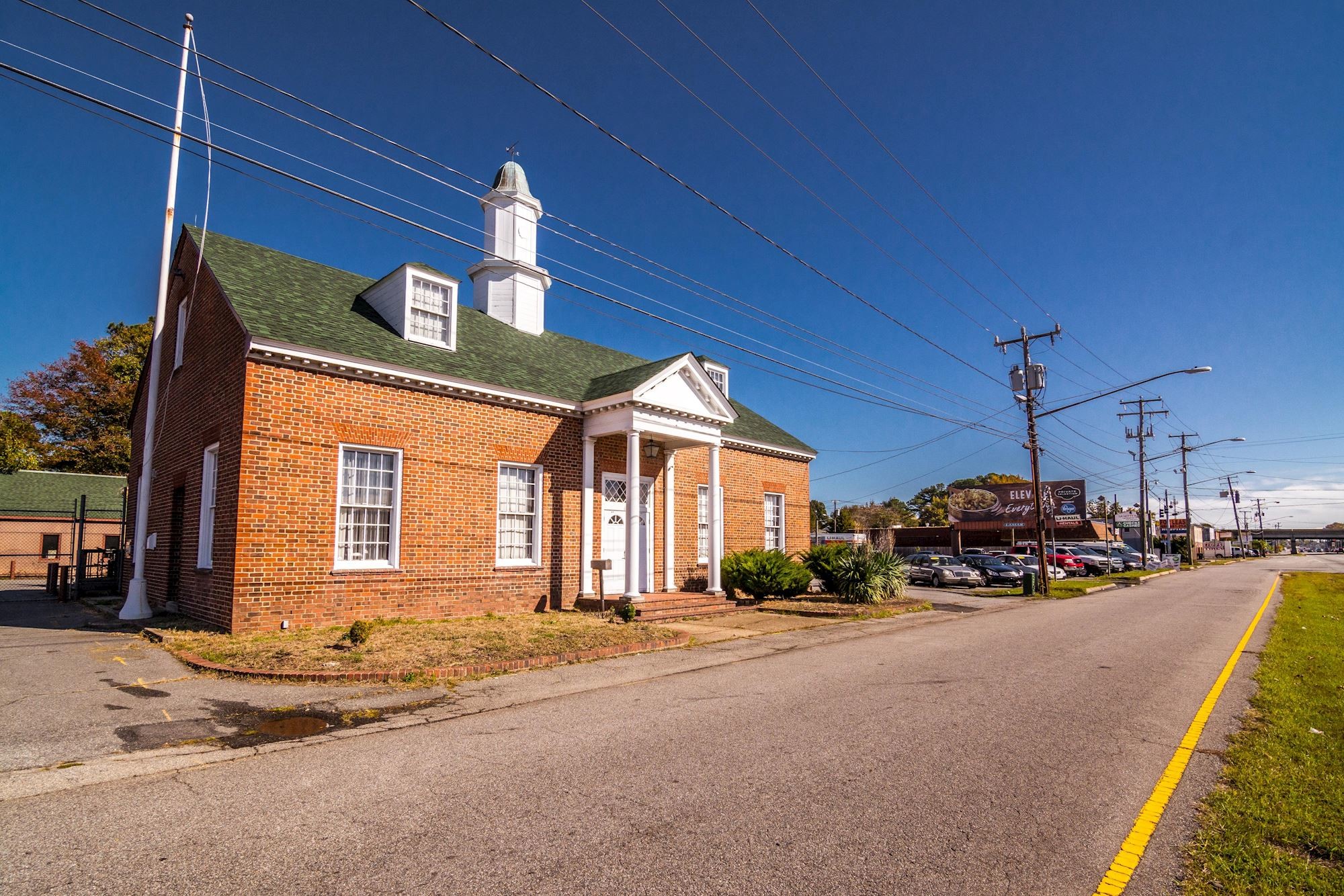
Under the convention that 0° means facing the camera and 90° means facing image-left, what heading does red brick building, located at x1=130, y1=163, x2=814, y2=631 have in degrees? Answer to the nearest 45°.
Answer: approximately 315°

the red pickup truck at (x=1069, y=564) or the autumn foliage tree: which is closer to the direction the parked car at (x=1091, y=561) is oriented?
the red pickup truck

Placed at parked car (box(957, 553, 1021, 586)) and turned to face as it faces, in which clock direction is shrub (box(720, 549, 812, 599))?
The shrub is roughly at 2 o'clock from the parked car.

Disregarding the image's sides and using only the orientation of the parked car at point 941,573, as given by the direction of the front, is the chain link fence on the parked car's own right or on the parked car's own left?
on the parked car's own right

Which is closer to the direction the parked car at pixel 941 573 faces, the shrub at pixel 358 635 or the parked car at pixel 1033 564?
the shrub
